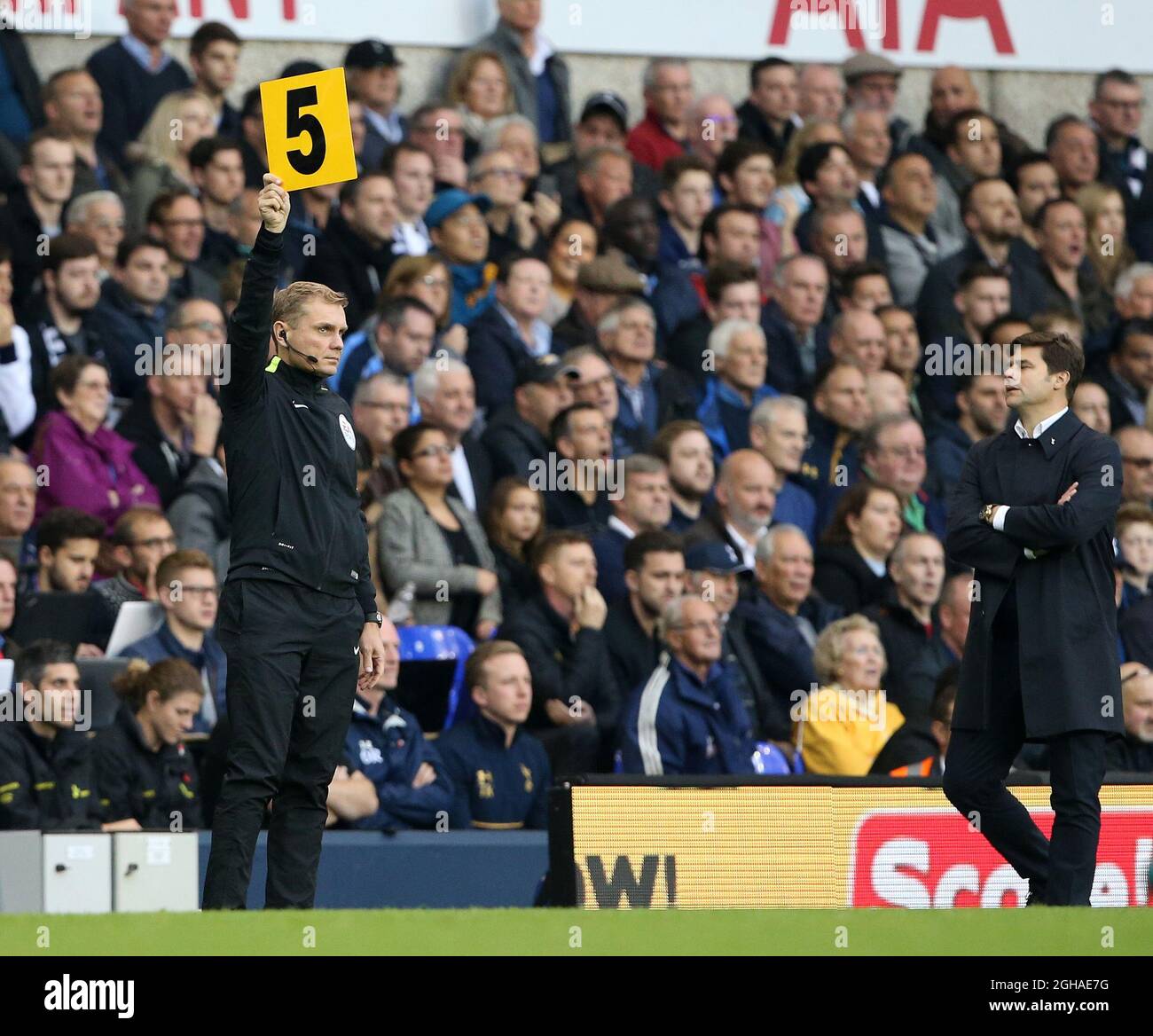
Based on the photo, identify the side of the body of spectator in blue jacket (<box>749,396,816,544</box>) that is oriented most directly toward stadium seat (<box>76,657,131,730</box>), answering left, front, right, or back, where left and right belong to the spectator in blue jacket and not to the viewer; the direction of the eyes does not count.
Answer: right

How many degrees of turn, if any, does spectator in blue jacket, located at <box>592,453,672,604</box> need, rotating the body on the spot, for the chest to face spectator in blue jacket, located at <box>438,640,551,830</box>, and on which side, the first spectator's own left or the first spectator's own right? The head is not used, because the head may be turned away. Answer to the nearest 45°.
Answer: approximately 45° to the first spectator's own right

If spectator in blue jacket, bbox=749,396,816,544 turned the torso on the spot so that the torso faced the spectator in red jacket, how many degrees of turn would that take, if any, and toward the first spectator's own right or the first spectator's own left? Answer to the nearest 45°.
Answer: approximately 135° to the first spectator's own left

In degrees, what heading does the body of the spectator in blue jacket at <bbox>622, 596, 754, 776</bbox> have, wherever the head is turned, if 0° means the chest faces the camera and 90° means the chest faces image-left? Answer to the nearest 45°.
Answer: approximately 315°
